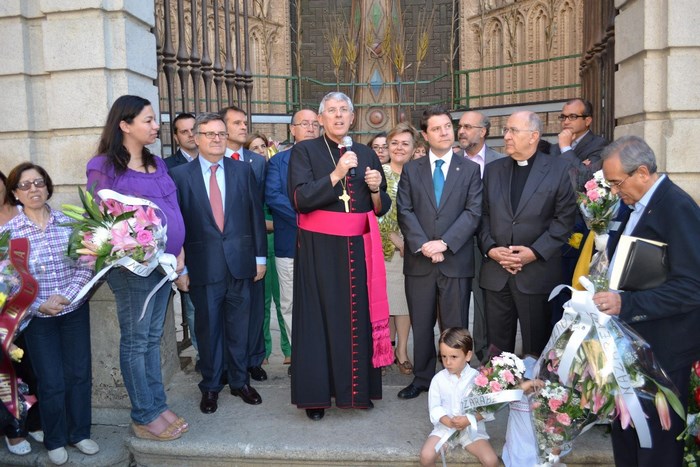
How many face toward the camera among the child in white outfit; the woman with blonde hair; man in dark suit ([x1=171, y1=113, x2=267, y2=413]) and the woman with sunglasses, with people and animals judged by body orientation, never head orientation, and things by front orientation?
4

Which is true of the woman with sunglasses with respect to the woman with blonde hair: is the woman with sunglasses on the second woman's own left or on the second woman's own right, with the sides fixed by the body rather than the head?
on the second woman's own right

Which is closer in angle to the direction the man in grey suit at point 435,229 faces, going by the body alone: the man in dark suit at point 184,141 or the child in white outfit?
the child in white outfit

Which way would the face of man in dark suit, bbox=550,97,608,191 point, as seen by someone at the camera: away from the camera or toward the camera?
toward the camera

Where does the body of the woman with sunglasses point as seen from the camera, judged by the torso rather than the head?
toward the camera

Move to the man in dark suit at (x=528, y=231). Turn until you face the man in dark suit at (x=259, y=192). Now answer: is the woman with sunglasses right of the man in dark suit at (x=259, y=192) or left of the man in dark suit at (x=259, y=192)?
left

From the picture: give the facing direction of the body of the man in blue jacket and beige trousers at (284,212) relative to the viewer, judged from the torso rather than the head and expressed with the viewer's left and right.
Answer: facing the viewer and to the right of the viewer

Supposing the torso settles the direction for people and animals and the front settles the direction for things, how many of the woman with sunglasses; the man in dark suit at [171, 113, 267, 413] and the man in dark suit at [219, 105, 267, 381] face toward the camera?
3

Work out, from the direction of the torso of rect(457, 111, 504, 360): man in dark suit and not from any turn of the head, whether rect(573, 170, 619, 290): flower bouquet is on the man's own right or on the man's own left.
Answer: on the man's own left

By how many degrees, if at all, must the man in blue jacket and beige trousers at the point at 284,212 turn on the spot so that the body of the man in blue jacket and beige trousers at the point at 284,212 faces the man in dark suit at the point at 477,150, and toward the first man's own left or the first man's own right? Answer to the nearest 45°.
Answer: approximately 45° to the first man's own left

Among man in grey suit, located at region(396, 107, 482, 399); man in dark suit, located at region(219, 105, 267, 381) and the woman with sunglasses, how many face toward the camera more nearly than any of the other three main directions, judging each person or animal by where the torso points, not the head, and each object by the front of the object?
3
